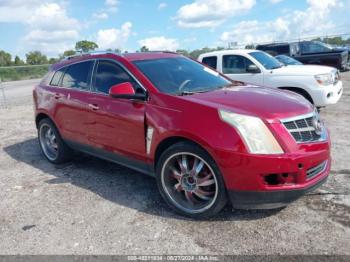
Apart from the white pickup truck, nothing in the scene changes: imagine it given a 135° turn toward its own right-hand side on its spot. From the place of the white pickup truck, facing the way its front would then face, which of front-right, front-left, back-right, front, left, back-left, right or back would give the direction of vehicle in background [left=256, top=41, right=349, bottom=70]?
right

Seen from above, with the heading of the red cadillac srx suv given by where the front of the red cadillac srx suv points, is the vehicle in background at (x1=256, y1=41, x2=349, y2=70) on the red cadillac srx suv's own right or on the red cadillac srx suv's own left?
on the red cadillac srx suv's own left

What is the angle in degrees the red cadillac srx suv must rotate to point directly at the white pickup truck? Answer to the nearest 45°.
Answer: approximately 90° to its left

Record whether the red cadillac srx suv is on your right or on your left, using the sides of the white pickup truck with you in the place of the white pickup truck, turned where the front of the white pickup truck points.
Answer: on your right

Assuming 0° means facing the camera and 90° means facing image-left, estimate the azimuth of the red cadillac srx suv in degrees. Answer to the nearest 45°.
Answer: approximately 315°

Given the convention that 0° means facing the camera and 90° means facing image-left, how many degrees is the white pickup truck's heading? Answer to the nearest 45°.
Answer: approximately 315°
